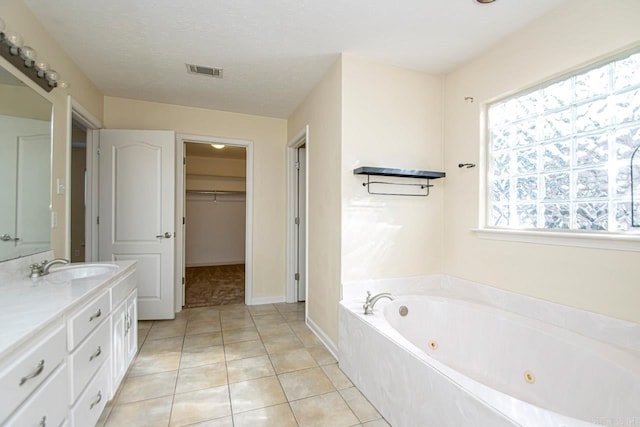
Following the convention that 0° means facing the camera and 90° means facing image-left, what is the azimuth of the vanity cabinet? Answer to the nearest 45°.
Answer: approximately 315°

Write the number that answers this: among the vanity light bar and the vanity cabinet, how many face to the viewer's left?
0

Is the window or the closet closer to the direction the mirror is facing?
the window

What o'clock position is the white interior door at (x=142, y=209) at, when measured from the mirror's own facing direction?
The white interior door is roughly at 9 o'clock from the mirror.

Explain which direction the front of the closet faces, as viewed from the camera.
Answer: facing the viewer

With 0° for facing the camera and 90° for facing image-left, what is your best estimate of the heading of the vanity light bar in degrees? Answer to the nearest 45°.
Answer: approximately 315°

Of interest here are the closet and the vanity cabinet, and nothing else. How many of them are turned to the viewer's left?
0

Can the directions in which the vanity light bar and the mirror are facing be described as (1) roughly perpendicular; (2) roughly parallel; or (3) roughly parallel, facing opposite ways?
roughly parallel

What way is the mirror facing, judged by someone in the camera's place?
facing the viewer and to the right of the viewer

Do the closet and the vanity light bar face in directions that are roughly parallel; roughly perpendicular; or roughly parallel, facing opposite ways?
roughly perpendicular

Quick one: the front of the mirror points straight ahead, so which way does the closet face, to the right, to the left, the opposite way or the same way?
to the right

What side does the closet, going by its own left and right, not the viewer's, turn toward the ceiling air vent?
front

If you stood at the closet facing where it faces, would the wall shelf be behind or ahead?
ahead
